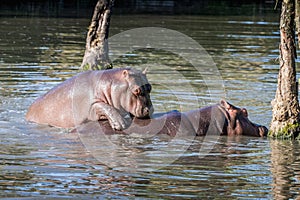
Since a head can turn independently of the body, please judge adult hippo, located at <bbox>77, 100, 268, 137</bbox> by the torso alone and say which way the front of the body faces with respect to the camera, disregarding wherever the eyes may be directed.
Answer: to the viewer's right

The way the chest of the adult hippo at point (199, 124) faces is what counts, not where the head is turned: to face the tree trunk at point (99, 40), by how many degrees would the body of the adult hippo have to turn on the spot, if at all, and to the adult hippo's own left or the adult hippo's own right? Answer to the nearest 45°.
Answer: approximately 135° to the adult hippo's own left

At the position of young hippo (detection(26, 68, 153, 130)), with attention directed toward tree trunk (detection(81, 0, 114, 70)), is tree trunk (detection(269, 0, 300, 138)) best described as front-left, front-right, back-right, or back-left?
back-right

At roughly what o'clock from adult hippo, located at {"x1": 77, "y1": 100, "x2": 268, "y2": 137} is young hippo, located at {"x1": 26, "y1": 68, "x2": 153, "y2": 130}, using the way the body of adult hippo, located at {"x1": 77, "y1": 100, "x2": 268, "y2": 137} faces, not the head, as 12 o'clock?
young hippo, located at {"x1": 26, "y1": 68, "x2": 153, "y2": 130} is roughly at 6 o'clock from adult hippo, located at {"x1": 77, "y1": 100, "x2": 268, "y2": 137}.
